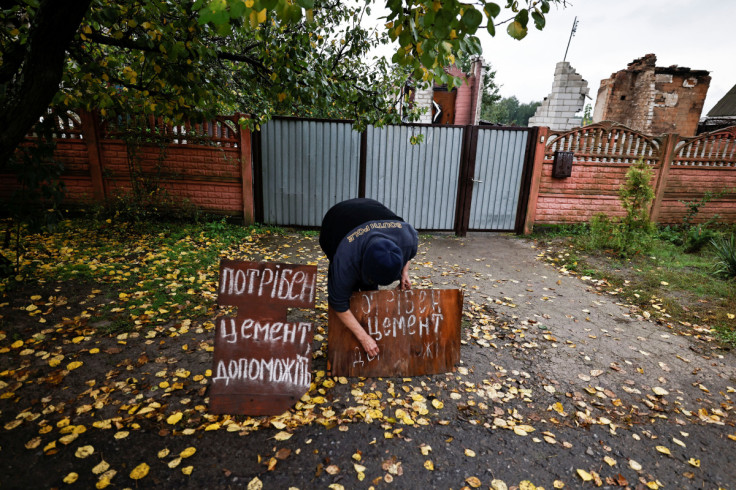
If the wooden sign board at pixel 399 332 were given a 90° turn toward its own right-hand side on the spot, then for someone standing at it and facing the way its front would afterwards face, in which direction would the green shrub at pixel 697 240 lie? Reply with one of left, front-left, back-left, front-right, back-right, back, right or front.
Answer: back-right

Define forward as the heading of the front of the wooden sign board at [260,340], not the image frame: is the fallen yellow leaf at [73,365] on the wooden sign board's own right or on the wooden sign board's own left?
on the wooden sign board's own right

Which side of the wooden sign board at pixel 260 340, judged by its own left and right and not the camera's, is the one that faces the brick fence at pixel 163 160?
back

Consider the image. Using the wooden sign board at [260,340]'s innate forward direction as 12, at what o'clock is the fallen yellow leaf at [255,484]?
The fallen yellow leaf is roughly at 12 o'clock from the wooden sign board.

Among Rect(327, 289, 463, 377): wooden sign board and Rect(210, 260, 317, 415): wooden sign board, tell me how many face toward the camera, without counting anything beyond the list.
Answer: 2

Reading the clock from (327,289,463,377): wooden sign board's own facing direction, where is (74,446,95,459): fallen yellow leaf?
The fallen yellow leaf is roughly at 2 o'clock from the wooden sign board.

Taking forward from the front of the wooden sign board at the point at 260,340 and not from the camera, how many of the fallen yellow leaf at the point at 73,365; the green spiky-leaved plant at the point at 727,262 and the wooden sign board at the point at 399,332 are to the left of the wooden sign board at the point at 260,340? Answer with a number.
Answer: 2

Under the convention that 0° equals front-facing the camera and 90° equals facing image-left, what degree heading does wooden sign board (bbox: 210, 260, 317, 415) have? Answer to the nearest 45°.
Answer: approximately 0°

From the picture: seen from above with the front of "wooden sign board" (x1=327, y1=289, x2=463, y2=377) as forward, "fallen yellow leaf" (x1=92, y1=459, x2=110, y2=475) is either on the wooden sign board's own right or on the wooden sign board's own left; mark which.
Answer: on the wooden sign board's own right

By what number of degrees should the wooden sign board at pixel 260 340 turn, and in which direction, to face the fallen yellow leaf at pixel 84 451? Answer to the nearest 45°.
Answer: approximately 90° to its right
